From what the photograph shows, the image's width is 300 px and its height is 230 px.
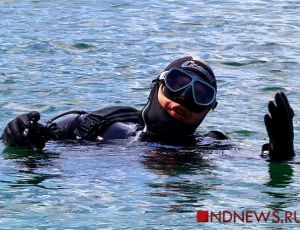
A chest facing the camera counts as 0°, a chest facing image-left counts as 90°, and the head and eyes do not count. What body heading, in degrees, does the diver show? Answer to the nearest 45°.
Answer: approximately 0°
